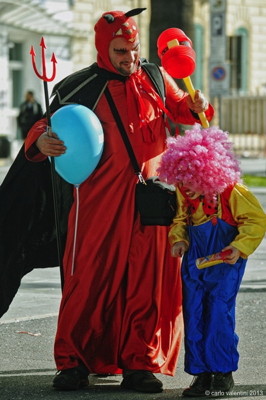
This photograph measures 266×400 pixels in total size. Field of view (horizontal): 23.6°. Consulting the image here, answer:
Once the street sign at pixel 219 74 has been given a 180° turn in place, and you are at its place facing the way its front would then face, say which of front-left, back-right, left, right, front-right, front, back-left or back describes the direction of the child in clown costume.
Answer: back

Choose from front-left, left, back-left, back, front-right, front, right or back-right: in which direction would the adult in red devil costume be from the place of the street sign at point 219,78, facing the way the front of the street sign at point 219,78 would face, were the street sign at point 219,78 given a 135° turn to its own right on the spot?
back-left

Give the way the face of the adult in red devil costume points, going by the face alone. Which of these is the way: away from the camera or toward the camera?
toward the camera

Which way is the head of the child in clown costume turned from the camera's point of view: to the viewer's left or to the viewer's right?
to the viewer's left

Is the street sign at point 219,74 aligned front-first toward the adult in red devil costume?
yes

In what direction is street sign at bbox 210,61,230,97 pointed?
toward the camera

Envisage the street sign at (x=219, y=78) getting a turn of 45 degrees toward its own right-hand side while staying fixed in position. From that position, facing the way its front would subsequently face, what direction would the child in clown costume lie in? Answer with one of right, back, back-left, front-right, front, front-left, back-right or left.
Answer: front-left
